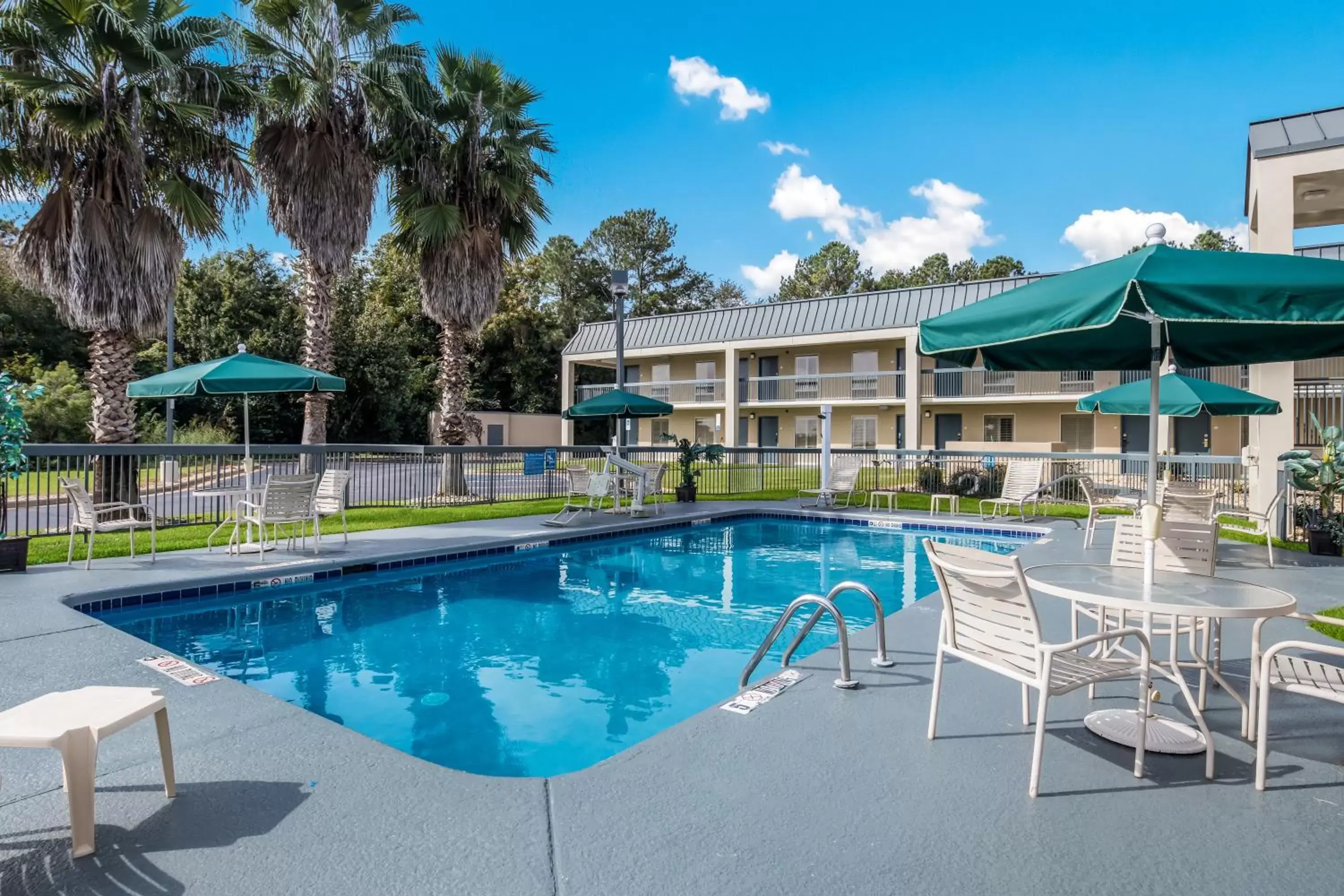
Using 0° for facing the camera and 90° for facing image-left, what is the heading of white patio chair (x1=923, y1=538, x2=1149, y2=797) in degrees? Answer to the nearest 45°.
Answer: approximately 225°

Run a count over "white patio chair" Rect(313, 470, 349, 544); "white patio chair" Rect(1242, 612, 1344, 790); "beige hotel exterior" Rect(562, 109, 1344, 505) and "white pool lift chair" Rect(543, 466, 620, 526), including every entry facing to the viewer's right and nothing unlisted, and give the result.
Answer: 0

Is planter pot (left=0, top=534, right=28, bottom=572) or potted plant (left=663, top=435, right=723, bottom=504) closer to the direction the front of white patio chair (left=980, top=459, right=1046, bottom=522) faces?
the planter pot

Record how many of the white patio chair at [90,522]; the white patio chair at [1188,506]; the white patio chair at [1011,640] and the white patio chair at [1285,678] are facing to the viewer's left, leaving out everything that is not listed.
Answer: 1

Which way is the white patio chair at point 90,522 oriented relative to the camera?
to the viewer's right

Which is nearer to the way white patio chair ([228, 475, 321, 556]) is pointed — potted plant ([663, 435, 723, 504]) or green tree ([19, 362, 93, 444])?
the green tree

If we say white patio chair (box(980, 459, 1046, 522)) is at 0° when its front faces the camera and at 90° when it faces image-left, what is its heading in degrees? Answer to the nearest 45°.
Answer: approximately 45°

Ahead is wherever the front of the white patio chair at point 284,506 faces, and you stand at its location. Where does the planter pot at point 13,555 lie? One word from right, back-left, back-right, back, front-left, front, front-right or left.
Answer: front-left

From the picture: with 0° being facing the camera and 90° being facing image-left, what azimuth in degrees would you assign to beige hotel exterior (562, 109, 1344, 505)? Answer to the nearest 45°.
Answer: approximately 45°

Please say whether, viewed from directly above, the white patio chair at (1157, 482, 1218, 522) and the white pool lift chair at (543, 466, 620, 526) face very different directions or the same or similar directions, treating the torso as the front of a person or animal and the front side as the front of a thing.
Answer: very different directions

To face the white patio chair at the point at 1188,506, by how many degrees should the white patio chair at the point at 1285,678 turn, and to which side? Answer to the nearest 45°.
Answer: approximately 90° to its right
